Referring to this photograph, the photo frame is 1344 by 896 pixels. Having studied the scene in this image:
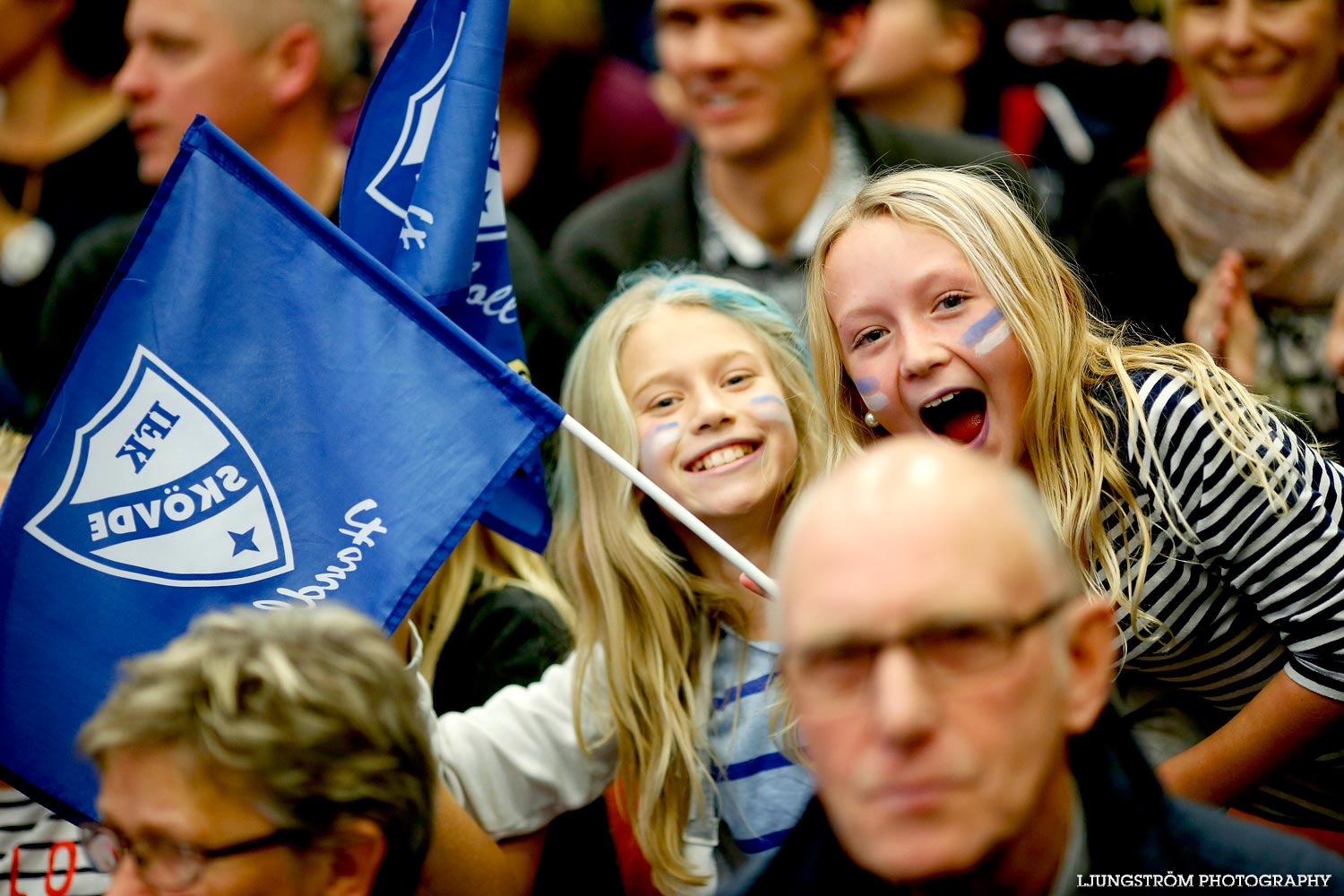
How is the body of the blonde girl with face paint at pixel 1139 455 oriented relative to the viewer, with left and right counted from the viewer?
facing the viewer and to the left of the viewer

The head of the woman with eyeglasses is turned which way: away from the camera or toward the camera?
toward the camera

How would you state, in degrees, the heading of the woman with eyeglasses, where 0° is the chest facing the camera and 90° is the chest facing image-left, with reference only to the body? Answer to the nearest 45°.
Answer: approximately 45°

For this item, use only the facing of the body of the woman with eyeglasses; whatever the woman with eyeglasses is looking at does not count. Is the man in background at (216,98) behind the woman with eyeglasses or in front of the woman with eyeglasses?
behind

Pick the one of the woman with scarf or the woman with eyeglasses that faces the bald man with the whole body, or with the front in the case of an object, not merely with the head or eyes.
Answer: the woman with scarf

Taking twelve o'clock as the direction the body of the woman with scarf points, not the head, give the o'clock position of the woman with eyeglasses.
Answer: The woman with eyeglasses is roughly at 1 o'clock from the woman with scarf.

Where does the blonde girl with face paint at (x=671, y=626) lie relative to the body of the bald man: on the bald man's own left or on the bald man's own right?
on the bald man's own right

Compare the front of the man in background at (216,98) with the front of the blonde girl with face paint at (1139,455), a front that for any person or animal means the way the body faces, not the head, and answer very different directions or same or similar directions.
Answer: same or similar directions

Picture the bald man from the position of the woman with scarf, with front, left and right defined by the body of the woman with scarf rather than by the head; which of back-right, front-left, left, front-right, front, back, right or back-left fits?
front

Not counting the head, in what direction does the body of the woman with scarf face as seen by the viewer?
toward the camera

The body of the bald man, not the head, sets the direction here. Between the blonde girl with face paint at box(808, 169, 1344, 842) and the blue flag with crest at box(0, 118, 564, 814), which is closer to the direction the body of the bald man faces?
the blue flag with crest

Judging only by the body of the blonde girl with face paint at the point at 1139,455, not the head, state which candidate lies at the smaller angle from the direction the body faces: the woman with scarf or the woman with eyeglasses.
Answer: the woman with eyeglasses

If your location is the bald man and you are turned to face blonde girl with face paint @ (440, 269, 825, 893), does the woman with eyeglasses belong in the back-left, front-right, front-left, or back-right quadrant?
front-left

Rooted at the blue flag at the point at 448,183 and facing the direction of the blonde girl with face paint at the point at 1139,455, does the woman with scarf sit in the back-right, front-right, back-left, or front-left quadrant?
front-left

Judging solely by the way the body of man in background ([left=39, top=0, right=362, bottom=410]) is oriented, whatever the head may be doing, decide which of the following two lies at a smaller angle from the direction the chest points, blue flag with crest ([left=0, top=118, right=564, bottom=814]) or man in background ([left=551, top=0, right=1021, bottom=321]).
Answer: the blue flag with crest

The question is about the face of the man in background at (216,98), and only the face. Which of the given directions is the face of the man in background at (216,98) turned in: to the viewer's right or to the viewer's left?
to the viewer's left
